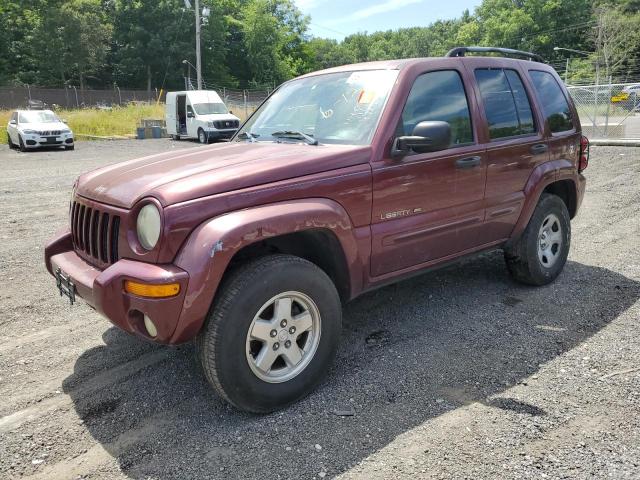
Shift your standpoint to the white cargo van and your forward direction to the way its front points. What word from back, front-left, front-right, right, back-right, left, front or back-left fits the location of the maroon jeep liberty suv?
front-right

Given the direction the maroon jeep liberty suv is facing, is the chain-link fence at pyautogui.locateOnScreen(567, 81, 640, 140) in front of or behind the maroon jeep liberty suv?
behind

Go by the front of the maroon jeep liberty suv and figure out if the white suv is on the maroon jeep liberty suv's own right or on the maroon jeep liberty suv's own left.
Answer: on the maroon jeep liberty suv's own right

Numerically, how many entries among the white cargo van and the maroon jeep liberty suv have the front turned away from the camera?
0

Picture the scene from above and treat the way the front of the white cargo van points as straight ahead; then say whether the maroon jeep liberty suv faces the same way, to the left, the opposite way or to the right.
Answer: to the right

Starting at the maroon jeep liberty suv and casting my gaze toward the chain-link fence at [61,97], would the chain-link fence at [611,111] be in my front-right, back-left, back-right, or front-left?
front-right

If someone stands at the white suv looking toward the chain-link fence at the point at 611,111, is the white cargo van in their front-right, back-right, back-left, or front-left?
front-left

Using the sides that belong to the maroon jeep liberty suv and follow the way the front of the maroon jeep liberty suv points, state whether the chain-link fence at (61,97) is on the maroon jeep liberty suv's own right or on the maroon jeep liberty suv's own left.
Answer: on the maroon jeep liberty suv's own right

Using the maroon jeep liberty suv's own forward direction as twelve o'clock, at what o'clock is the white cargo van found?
The white cargo van is roughly at 4 o'clock from the maroon jeep liberty suv.

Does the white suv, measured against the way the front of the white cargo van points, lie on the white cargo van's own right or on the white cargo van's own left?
on the white cargo van's own right

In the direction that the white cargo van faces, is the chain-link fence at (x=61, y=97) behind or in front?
behind

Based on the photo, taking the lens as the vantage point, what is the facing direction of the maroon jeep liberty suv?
facing the viewer and to the left of the viewer

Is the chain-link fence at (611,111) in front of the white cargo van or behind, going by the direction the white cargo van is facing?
in front

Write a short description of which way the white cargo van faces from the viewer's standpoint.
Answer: facing the viewer and to the right of the viewer
